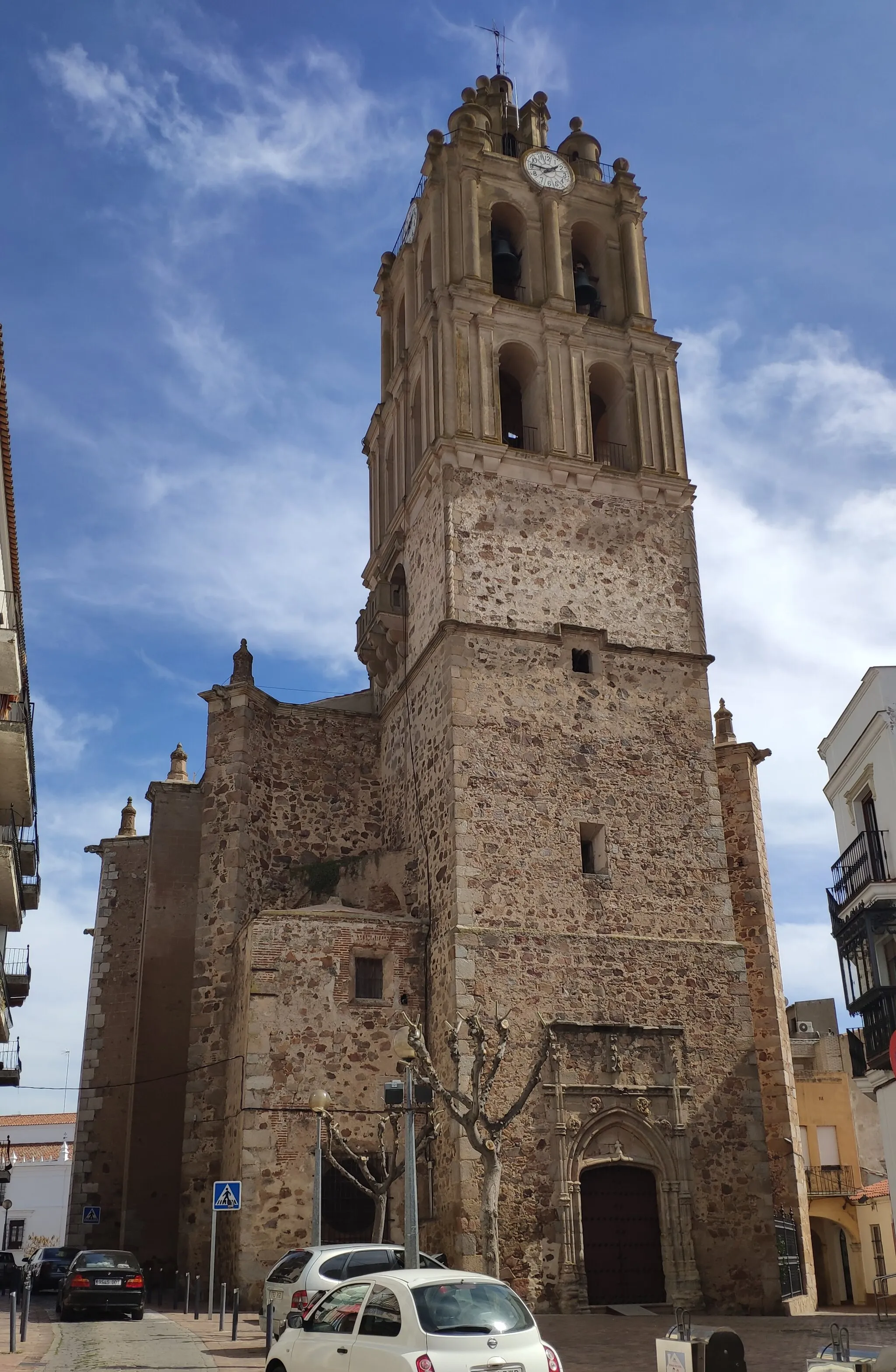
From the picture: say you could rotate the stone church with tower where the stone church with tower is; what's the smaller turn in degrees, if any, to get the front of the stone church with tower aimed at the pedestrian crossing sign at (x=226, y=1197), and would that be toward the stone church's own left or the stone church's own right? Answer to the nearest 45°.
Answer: approximately 45° to the stone church's own right

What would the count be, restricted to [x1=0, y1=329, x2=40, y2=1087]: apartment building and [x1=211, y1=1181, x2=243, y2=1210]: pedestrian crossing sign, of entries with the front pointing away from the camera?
0

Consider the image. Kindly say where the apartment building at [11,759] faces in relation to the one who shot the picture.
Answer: facing to the right of the viewer

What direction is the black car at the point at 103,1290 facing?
away from the camera

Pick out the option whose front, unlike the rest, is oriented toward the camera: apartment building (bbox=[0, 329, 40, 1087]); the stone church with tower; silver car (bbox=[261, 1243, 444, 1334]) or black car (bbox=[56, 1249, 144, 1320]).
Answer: the stone church with tower

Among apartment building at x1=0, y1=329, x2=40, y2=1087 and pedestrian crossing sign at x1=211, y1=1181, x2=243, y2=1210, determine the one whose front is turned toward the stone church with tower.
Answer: the apartment building

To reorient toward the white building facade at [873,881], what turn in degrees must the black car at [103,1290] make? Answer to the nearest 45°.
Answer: approximately 90° to its right

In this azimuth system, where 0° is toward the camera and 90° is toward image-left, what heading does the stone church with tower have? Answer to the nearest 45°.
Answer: approximately 0°

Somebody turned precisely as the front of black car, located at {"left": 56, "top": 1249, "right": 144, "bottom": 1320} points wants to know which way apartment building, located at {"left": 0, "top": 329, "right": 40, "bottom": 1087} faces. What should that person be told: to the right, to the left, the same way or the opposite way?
to the right

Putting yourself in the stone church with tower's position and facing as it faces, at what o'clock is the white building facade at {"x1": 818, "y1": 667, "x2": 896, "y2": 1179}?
The white building facade is roughly at 10 o'clock from the stone church with tower.

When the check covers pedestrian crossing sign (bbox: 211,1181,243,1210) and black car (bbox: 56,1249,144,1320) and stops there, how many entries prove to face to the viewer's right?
0

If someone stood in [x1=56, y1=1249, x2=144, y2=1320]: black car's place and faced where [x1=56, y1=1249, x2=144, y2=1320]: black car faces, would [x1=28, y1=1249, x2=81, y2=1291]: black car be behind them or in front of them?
in front

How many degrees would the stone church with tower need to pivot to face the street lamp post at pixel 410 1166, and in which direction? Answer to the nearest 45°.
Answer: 0° — it already faces it

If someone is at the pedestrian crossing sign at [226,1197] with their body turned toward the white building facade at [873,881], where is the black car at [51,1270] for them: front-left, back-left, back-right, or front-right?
back-left
